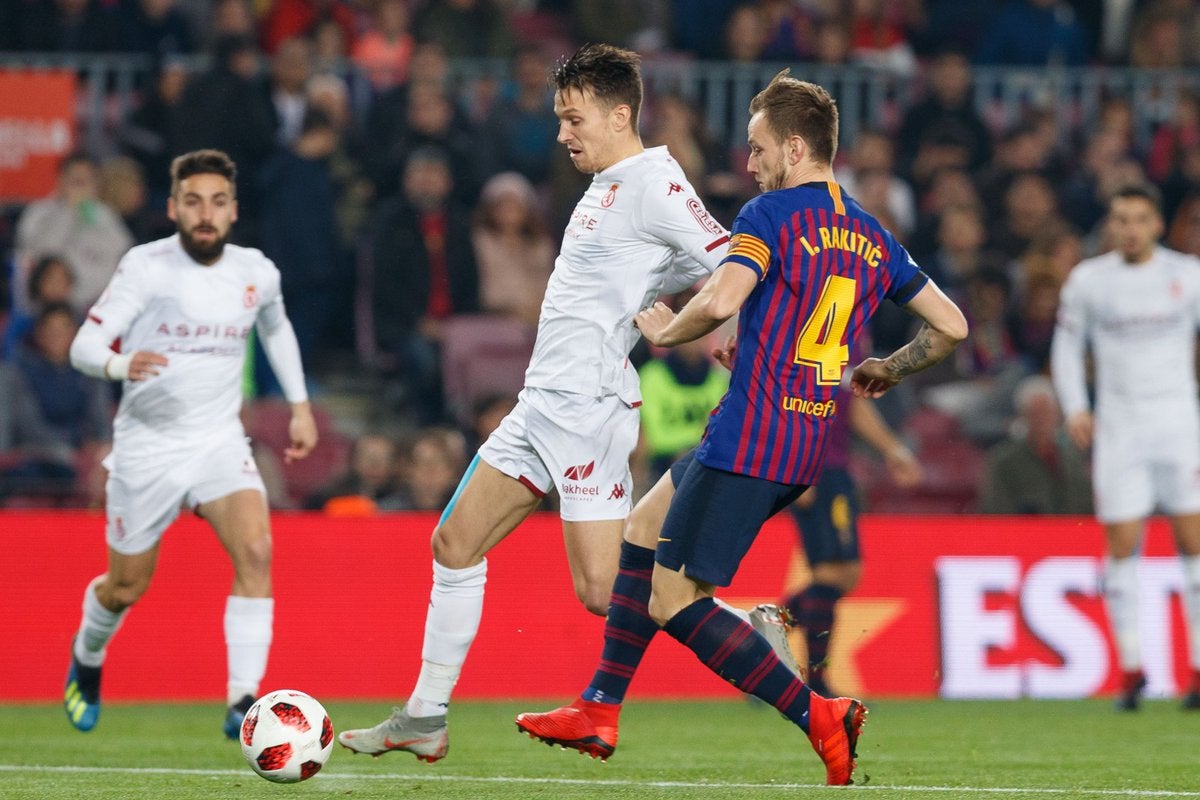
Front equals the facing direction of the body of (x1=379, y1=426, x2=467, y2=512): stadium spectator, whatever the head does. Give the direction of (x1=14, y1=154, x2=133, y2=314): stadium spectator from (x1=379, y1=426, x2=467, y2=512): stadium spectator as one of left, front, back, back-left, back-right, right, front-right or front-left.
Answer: back-right

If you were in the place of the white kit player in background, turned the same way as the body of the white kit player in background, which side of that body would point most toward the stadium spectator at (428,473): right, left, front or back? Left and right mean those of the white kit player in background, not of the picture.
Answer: right

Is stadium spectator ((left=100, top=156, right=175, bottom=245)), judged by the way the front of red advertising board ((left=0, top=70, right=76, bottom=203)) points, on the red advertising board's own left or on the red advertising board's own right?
on the red advertising board's own left

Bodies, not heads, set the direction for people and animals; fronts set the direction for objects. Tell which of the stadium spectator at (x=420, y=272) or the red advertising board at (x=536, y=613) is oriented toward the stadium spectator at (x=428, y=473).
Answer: the stadium spectator at (x=420, y=272)

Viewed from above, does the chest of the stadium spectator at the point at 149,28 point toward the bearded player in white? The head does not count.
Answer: yes

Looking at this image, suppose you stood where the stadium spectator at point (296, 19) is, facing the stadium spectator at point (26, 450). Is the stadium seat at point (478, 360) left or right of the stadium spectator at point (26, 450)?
left
